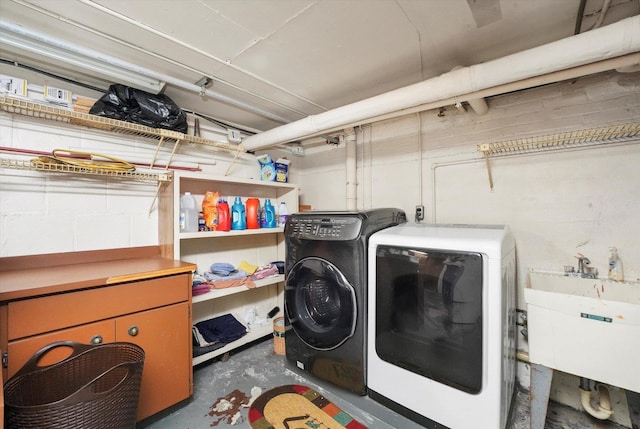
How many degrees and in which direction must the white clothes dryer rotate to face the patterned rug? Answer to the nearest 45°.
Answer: approximately 45° to its right

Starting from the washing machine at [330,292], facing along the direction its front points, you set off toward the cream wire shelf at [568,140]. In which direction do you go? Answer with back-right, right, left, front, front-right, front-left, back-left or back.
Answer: back-left

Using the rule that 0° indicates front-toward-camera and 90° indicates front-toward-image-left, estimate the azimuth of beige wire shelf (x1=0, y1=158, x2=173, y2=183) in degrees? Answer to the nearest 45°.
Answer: approximately 315°

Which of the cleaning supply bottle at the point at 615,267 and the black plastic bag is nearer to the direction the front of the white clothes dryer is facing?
the black plastic bag

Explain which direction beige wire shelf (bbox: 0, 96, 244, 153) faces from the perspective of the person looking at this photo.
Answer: facing the viewer and to the right of the viewer

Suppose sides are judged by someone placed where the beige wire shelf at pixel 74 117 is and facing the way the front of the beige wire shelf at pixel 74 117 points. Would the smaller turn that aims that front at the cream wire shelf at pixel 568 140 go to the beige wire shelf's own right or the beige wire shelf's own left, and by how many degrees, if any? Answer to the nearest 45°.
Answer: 0° — it already faces it

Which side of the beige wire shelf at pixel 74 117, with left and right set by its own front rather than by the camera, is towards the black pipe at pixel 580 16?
front

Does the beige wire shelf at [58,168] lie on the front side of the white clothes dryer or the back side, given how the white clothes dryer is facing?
on the front side

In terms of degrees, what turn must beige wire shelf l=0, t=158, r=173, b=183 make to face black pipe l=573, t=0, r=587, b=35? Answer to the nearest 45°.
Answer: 0° — it already faces it

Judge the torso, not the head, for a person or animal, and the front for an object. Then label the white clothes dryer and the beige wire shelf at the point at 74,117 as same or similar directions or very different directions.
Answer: very different directions
